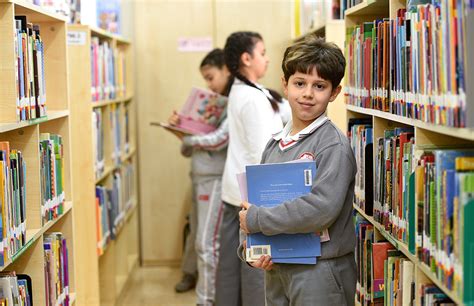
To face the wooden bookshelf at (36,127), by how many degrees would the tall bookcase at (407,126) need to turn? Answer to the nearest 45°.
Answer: approximately 45° to its right

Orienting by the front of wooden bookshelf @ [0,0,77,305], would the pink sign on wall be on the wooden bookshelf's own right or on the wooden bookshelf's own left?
on the wooden bookshelf's own left

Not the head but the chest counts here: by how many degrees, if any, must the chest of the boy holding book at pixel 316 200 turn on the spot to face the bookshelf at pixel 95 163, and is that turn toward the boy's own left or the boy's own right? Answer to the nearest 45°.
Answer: approximately 90° to the boy's own right

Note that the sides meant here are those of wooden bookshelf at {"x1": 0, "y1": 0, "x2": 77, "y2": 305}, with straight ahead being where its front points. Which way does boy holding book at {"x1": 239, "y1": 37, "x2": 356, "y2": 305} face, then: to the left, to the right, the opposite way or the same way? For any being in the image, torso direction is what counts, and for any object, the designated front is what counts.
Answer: to the right

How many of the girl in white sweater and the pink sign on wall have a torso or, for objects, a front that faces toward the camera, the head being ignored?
1

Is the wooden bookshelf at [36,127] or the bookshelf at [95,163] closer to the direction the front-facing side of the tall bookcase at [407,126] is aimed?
the wooden bookshelf

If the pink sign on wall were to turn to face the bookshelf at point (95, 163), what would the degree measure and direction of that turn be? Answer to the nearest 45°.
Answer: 0° — it already faces it

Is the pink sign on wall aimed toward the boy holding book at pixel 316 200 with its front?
yes

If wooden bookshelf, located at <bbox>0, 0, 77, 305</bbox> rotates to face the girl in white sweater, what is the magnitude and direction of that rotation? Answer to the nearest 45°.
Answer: approximately 90° to its left

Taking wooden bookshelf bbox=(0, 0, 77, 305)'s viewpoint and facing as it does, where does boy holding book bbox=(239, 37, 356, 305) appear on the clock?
The boy holding book is roughly at 12 o'clock from the wooden bookshelf.
